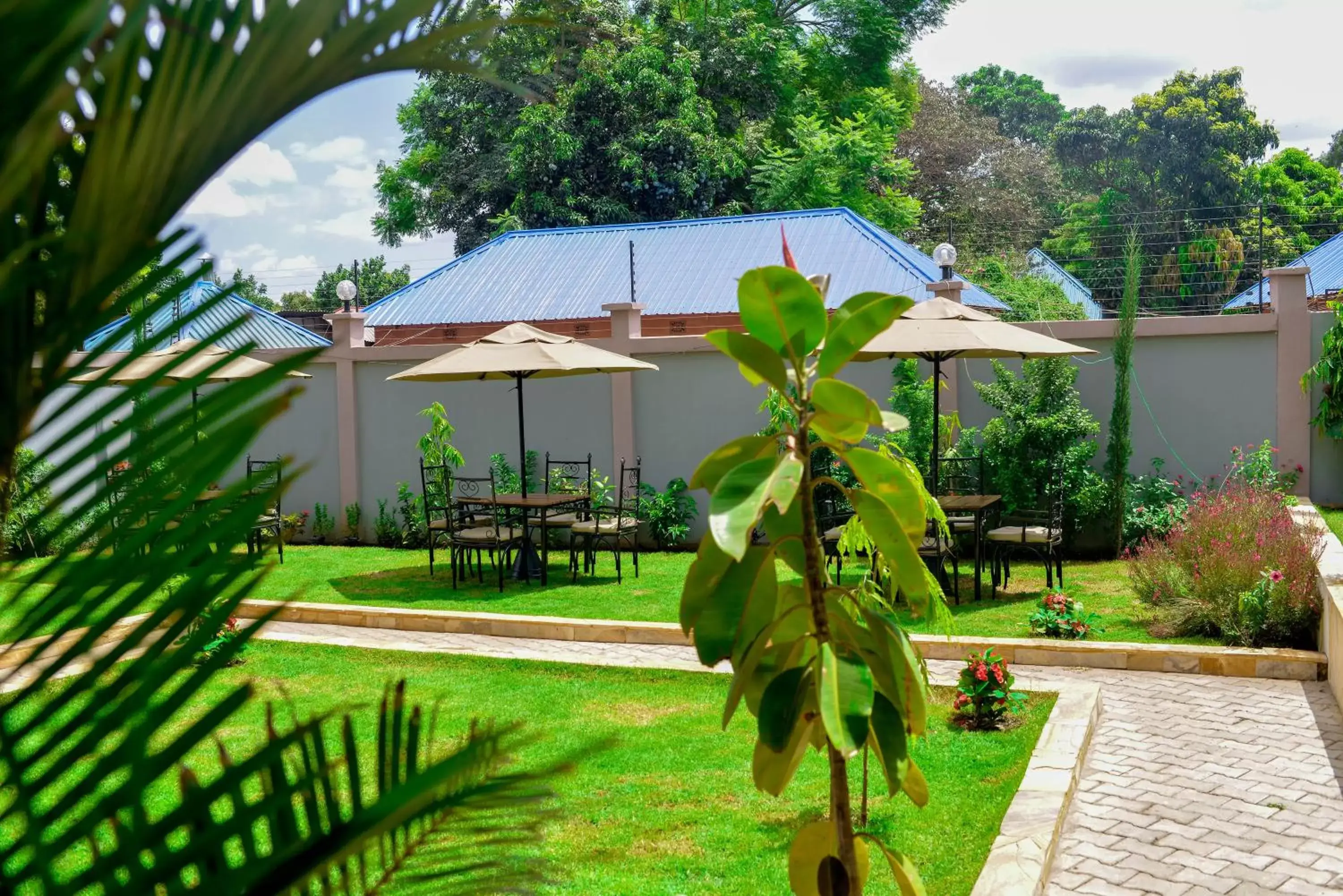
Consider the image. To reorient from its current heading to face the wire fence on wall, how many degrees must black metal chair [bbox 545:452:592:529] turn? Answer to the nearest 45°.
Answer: approximately 135° to its left

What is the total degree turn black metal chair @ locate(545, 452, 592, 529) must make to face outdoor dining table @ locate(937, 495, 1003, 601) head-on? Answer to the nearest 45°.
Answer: approximately 45° to its left

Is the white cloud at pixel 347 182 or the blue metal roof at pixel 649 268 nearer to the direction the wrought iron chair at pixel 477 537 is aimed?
the blue metal roof

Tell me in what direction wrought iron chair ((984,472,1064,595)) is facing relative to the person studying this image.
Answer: facing to the left of the viewer

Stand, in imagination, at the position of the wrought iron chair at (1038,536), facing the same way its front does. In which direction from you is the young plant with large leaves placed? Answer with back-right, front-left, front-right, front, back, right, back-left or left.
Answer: left

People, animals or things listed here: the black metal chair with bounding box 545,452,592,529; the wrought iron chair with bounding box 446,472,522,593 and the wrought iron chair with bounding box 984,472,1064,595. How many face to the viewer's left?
1

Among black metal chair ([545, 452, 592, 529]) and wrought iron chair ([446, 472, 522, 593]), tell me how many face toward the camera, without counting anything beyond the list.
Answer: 1

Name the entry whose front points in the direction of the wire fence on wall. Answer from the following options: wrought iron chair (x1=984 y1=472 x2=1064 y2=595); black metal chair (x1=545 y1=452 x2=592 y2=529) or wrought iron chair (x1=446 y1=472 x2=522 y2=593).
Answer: wrought iron chair (x1=446 y1=472 x2=522 y2=593)
